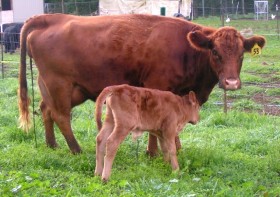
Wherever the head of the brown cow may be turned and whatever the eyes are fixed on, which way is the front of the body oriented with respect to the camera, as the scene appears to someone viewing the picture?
to the viewer's right

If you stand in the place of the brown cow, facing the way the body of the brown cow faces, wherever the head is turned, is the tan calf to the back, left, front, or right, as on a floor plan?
right

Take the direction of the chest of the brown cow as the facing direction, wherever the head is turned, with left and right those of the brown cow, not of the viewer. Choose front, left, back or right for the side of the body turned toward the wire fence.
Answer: left
